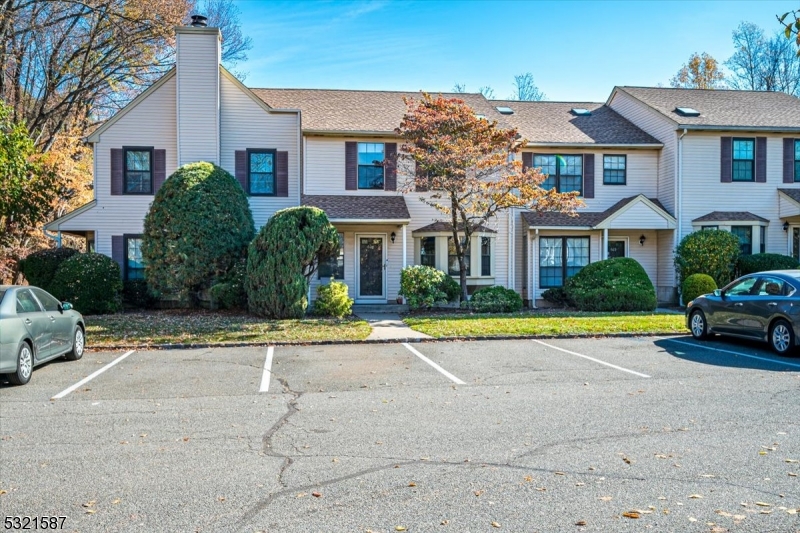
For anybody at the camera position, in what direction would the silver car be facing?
facing away from the viewer and to the right of the viewer

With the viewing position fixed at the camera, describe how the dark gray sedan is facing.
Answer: facing away from the viewer and to the left of the viewer

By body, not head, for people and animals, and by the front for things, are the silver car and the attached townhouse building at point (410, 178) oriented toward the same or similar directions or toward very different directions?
very different directions

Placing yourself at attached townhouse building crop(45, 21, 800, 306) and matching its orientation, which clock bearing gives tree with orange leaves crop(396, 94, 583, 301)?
The tree with orange leaves is roughly at 11 o'clock from the attached townhouse building.

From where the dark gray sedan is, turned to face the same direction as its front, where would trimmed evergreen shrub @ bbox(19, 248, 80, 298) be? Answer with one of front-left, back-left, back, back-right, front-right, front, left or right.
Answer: front-left

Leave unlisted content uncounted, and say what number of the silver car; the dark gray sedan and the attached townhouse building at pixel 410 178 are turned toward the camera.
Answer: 1

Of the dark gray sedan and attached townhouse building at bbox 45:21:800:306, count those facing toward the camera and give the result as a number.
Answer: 1

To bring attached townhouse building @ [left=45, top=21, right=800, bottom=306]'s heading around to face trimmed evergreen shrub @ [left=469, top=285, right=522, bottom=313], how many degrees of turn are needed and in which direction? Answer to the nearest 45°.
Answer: approximately 45° to its left

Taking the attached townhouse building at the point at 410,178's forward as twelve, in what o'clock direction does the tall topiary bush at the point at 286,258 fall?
The tall topiary bush is roughly at 1 o'clock from the attached townhouse building.
